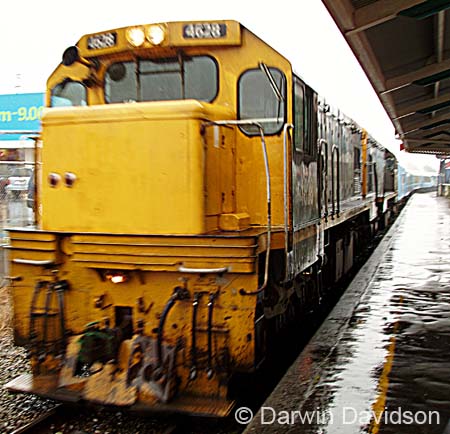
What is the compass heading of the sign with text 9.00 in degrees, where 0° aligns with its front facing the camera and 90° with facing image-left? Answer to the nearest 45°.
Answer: approximately 0°
